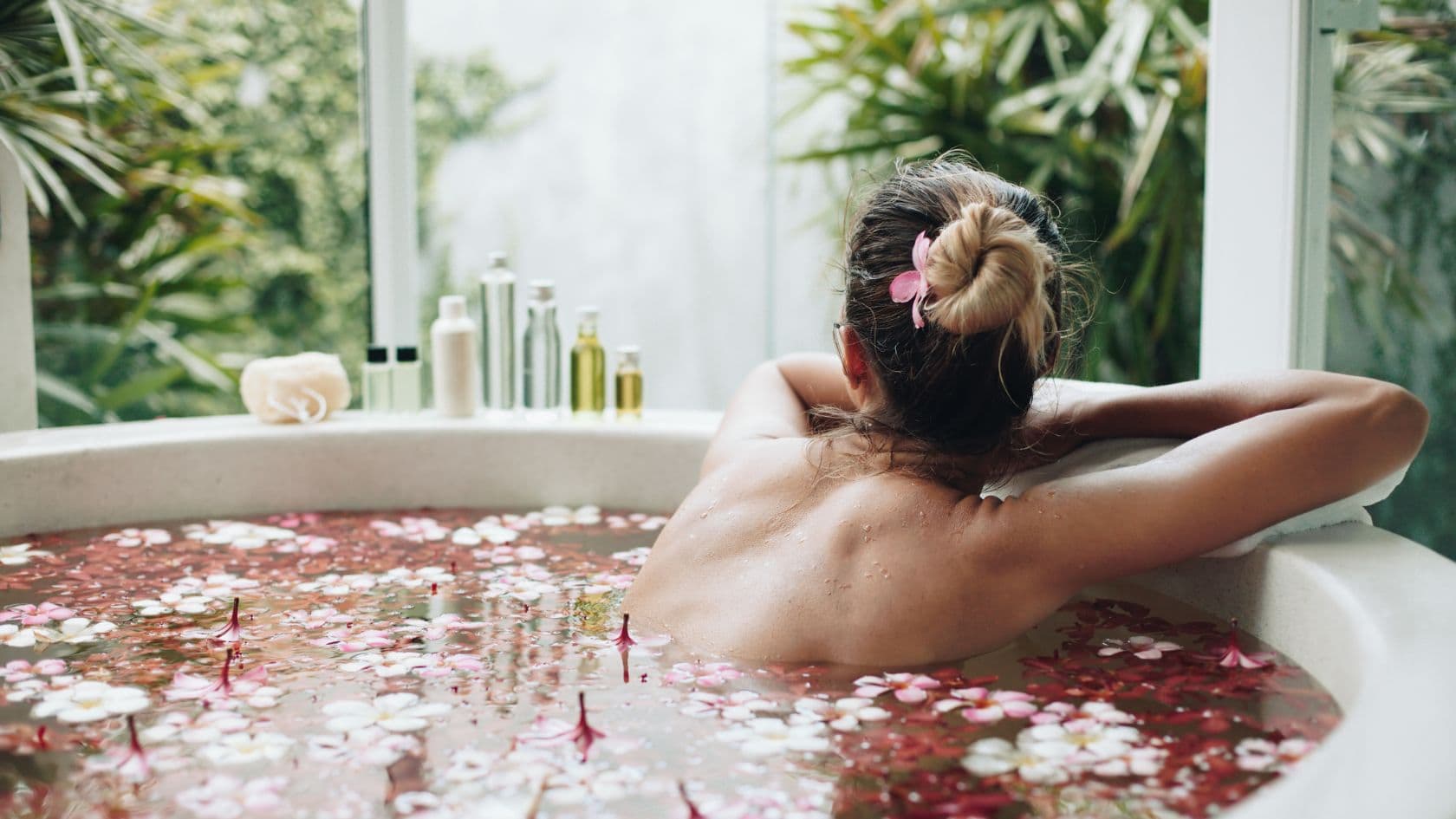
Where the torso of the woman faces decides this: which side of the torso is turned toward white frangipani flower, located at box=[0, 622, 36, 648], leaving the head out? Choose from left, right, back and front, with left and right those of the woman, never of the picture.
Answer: left

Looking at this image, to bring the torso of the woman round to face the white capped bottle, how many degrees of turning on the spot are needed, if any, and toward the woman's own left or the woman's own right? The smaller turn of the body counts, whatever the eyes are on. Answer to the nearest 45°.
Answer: approximately 45° to the woman's own left

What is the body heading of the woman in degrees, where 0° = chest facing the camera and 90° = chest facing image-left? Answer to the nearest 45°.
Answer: approximately 180°

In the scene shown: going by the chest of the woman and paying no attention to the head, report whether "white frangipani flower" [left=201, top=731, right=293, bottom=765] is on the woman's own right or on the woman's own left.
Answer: on the woman's own left
